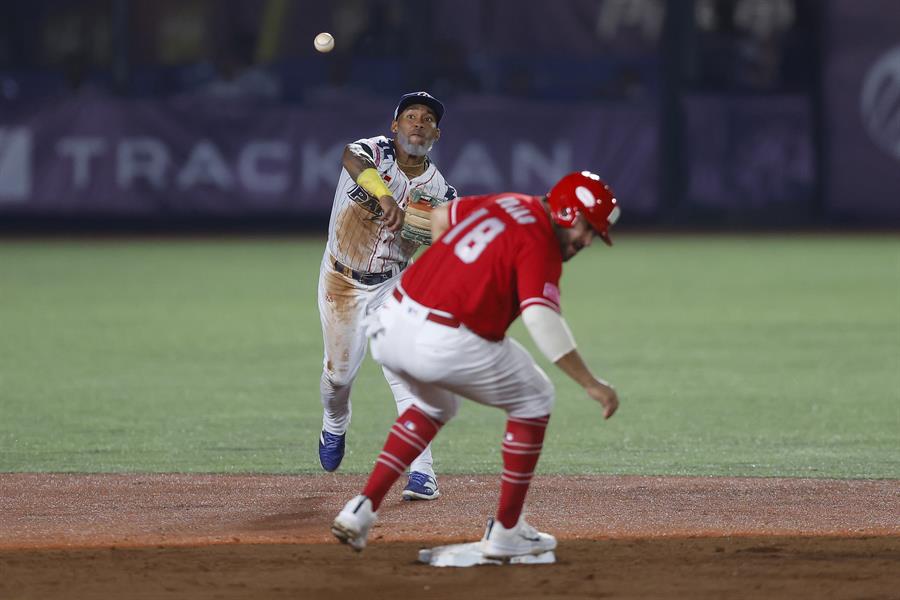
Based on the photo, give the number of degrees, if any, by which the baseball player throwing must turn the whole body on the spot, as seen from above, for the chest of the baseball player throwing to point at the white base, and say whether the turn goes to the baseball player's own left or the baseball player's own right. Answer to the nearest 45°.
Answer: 0° — they already face it

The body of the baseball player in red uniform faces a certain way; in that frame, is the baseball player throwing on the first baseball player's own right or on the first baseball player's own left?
on the first baseball player's own left

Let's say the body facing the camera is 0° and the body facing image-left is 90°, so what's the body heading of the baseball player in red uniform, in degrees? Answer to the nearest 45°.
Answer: approximately 225°

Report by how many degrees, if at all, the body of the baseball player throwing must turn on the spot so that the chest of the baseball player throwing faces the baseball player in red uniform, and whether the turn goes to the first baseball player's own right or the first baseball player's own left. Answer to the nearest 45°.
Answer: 0° — they already face them

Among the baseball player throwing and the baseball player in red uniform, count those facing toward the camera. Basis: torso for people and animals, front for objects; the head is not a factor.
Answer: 1

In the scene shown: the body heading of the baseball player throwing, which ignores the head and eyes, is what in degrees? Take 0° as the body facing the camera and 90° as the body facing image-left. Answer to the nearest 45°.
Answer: approximately 0°

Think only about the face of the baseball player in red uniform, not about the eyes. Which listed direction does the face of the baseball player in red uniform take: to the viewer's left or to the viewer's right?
to the viewer's right
